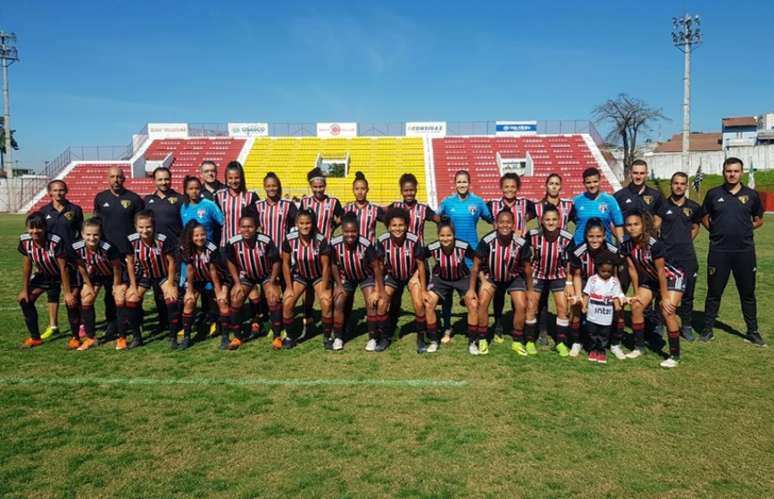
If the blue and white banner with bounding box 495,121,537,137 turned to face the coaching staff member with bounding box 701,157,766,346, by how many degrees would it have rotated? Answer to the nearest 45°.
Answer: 0° — it already faces them

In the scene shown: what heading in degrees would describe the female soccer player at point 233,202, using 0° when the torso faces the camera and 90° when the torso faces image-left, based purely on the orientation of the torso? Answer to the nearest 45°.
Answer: approximately 0°

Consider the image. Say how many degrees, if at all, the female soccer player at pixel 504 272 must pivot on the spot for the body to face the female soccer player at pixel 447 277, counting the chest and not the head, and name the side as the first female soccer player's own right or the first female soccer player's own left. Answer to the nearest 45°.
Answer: approximately 90° to the first female soccer player's own right

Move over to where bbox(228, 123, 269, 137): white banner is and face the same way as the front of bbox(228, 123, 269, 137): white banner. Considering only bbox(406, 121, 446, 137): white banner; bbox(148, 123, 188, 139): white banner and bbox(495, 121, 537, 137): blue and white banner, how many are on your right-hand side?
1

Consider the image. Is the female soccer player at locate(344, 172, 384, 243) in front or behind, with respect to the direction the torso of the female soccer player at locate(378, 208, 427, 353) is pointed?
behind

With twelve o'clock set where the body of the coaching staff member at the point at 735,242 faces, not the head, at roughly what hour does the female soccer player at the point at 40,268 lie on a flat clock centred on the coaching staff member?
The female soccer player is roughly at 2 o'clock from the coaching staff member.

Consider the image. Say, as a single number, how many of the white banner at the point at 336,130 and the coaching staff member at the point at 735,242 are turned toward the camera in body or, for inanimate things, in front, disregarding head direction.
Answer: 2
